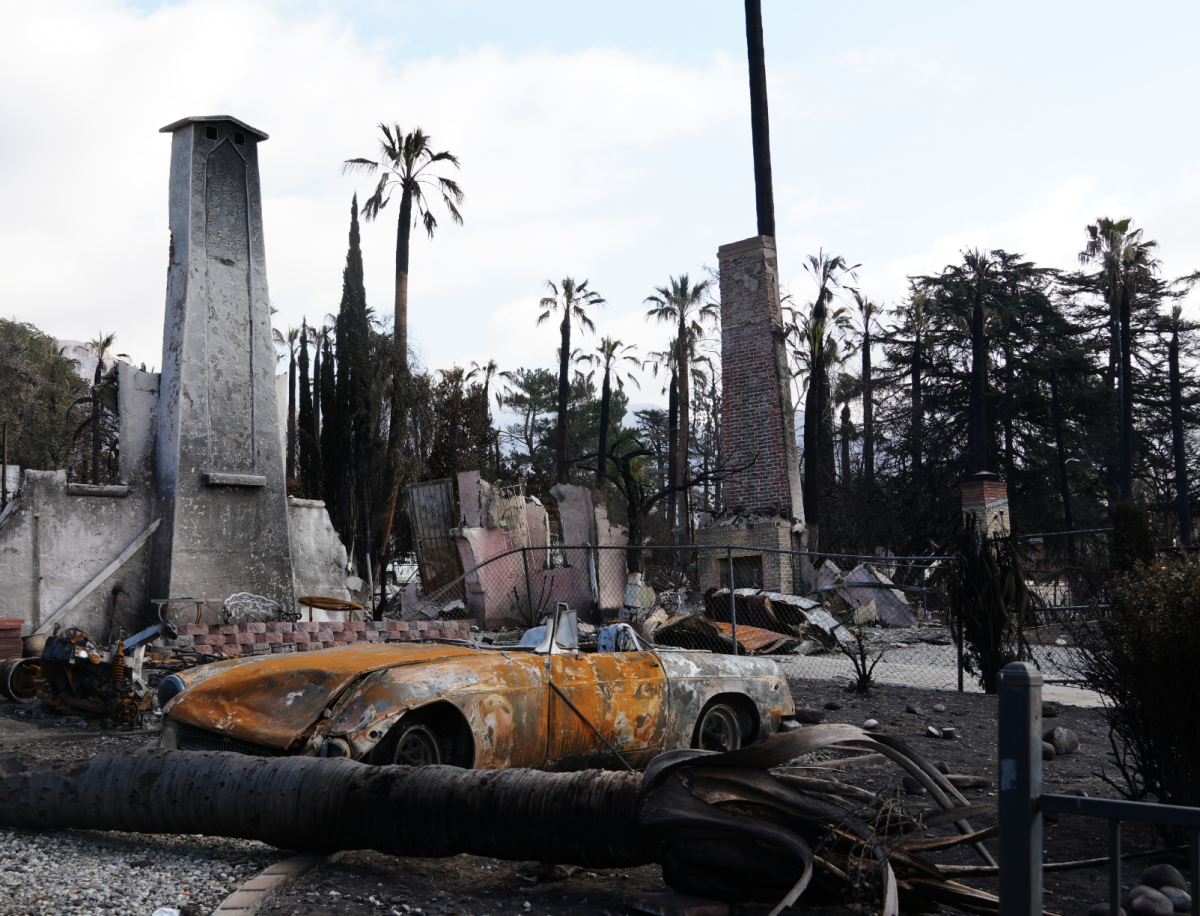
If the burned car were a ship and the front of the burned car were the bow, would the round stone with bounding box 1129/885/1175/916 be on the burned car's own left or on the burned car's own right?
on the burned car's own left

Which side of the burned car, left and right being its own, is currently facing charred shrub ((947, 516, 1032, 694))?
back

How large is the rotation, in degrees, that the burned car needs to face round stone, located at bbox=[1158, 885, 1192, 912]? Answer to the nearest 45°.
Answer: approximately 90° to its left

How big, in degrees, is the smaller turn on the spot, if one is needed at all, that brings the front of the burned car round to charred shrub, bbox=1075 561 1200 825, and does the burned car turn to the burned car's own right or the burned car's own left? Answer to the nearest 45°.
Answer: approximately 135° to the burned car's own left

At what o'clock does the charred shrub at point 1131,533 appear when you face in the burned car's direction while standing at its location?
The charred shrub is roughly at 6 o'clock from the burned car.

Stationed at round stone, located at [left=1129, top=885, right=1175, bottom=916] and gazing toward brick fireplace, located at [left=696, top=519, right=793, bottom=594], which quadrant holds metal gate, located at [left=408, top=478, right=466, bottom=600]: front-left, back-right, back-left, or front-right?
front-left

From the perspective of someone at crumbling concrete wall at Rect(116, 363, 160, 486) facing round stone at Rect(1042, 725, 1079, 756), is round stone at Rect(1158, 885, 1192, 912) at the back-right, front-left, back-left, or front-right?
front-right

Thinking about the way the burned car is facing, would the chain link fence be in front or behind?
behind

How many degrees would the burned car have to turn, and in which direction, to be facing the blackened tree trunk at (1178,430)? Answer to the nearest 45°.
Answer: approximately 180°

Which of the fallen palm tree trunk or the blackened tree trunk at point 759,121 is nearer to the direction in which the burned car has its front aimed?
the fallen palm tree trunk

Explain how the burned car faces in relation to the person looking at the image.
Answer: facing the viewer and to the left of the viewer

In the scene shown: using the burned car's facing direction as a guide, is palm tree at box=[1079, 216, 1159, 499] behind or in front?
behind
